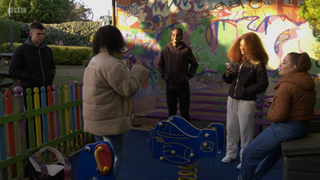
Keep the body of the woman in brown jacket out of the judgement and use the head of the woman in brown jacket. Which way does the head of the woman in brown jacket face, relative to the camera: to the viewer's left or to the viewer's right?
to the viewer's left

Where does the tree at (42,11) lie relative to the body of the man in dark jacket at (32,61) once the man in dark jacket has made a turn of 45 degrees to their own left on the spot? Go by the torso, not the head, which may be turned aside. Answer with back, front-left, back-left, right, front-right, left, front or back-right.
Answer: left

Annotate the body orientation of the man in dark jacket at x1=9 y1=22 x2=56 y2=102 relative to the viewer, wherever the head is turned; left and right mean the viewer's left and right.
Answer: facing the viewer and to the right of the viewer

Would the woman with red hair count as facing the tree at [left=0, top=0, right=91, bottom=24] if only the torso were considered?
no

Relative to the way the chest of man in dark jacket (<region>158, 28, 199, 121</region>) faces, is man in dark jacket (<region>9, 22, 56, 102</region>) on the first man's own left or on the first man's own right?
on the first man's own right

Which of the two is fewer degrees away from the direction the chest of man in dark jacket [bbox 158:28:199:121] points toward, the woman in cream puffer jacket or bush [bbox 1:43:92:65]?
the woman in cream puffer jacket

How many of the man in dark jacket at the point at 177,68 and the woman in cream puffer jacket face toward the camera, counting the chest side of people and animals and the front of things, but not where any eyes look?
1

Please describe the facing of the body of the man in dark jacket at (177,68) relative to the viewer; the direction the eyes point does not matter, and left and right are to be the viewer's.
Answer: facing the viewer

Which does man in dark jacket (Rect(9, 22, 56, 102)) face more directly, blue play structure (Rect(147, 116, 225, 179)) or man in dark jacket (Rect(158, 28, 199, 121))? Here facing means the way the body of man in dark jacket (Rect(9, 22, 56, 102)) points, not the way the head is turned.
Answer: the blue play structure

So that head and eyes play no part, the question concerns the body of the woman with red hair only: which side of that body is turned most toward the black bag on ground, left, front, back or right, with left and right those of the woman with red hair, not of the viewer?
front

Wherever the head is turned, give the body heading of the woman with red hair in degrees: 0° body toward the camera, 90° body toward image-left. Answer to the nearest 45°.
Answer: approximately 45°

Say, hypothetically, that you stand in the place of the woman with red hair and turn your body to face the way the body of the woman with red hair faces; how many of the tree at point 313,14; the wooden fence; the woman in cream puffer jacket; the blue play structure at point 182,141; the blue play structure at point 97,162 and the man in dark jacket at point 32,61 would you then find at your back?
1

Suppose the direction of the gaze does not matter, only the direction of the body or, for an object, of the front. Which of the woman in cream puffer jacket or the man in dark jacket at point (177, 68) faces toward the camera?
the man in dark jacket

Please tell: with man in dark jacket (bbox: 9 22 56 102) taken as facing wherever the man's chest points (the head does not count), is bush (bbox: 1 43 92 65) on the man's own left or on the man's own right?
on the man's own left

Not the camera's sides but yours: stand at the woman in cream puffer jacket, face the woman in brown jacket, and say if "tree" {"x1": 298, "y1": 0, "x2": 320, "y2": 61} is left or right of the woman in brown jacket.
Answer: left

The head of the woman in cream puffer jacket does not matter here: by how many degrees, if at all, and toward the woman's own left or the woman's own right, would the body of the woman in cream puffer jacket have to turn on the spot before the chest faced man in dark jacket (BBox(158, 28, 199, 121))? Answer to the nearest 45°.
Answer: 0° — they already face them

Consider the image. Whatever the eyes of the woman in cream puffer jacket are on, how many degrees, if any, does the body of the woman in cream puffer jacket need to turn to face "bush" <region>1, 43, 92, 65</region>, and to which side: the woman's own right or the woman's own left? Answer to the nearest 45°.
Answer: approximately 45° to the woman's own left

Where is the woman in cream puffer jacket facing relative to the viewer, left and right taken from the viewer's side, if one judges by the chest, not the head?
facing away from the viewer and to the right of the viewer
